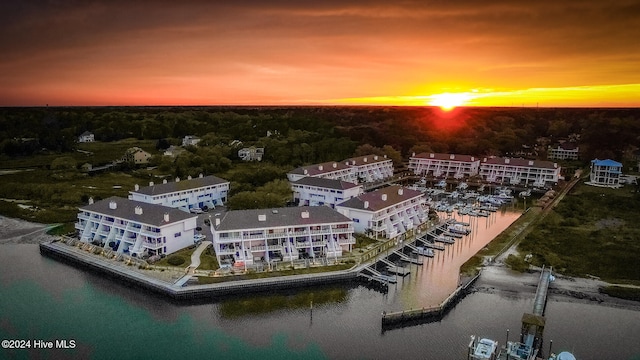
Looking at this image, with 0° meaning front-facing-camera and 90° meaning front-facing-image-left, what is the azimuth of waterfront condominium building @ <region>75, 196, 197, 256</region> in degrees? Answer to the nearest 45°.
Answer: approximately 45°

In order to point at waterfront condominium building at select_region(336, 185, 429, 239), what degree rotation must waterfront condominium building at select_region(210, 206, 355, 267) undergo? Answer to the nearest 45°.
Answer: approximately 135° to its left

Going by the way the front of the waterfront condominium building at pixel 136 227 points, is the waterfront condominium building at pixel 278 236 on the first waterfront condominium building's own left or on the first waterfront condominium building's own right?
on the first waterfront condominium building's own left

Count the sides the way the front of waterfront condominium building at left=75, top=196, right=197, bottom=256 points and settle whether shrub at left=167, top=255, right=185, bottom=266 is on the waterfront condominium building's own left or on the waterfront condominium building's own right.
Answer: on the waterfront condominium building's own left

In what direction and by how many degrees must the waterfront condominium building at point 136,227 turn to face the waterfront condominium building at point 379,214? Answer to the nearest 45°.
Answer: approximately 135° to its left

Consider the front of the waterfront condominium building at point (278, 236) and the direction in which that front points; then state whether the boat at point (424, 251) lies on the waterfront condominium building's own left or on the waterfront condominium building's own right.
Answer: on the waterfront condominium building's own left

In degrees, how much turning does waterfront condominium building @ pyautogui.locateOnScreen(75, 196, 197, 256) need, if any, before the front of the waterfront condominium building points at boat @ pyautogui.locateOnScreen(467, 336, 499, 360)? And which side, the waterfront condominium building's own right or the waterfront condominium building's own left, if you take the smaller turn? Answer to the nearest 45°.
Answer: approximately 90° to the waterfront condominium building's own left

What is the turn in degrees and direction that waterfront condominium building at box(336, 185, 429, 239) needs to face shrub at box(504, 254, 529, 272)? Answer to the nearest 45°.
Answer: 0° — it already faces it

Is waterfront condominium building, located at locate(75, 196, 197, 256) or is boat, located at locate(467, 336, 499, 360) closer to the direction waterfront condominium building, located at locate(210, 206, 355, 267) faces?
the boat

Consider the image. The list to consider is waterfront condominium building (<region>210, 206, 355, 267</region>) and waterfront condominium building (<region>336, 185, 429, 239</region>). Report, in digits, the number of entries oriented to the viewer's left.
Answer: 0

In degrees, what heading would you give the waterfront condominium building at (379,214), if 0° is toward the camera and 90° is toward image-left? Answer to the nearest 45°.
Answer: approximately 315°

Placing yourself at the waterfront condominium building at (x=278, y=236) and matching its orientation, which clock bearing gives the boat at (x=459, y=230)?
The boat is roughly at 8 o'clock from the waterfront condominium building.

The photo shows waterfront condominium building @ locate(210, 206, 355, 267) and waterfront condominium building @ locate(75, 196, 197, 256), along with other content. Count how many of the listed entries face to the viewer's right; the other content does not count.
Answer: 0

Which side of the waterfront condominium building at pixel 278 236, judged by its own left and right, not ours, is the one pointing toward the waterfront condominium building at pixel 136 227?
right
